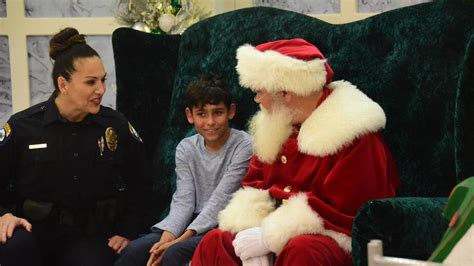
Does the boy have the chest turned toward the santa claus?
no

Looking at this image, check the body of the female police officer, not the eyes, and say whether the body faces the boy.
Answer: no

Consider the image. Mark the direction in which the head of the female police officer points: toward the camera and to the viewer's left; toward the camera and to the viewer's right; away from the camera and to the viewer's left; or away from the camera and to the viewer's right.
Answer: toward the camera and to the viewer's right

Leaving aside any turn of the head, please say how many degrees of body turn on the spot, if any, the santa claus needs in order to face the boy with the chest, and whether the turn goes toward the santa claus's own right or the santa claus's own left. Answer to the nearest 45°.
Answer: approximately 90° to the santa claus's own right

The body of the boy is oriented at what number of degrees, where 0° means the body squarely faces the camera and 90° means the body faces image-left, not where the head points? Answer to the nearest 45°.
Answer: approximately 45°

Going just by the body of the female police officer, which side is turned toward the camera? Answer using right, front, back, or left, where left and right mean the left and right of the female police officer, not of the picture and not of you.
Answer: front

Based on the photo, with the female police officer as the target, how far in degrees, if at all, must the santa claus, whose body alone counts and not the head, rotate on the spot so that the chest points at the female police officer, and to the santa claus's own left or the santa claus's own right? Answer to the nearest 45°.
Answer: approximately 45° to the santa claus's own right

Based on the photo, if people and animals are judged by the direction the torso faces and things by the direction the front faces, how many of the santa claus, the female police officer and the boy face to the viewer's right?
0

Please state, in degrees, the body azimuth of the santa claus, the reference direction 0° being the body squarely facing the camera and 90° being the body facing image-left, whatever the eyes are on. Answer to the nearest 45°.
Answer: approximately 45°
